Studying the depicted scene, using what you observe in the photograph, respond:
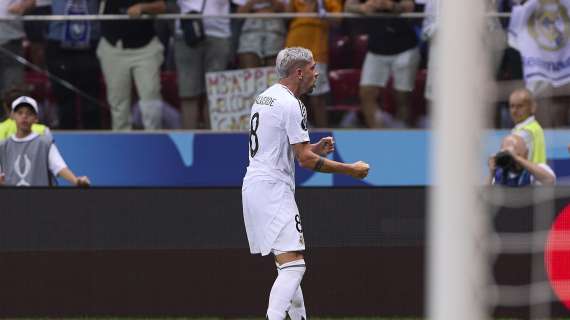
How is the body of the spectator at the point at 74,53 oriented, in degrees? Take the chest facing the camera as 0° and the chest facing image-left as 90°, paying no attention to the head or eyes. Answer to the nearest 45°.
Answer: approximately 0°

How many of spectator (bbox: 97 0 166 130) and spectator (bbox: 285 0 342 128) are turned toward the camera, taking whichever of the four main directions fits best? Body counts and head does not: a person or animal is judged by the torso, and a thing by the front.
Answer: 2

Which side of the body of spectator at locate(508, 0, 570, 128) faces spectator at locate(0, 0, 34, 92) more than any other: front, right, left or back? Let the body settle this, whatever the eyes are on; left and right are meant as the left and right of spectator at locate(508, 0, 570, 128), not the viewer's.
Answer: right
